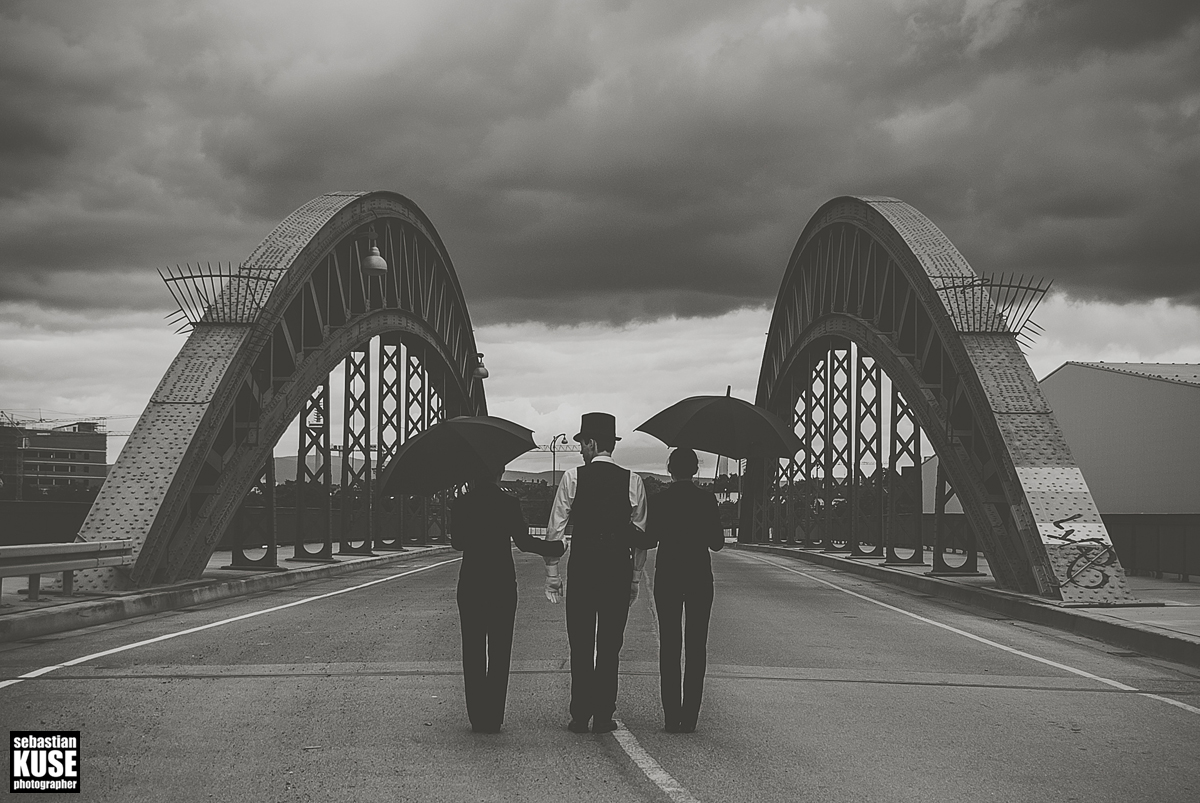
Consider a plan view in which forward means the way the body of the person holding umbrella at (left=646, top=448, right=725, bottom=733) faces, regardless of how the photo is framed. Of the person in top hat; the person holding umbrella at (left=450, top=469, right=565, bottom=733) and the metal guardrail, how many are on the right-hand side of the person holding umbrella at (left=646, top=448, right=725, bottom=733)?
0

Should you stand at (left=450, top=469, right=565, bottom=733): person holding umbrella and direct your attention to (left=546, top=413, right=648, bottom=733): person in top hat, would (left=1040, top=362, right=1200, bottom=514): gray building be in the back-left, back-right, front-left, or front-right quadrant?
front-left

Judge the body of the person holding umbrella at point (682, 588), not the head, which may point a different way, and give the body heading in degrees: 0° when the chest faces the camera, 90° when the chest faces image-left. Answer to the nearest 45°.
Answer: approximately 180°

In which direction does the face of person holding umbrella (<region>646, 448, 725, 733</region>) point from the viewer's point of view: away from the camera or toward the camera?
away from the camera

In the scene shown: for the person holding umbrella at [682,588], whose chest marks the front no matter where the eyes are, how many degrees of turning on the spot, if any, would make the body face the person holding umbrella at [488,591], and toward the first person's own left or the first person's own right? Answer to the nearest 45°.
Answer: approximately 90° to the first person's own left

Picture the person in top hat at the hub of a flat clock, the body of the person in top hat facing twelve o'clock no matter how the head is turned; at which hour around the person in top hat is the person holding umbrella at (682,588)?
The person holding umbrella is roughly at 2 o'clock from the person in top hat.

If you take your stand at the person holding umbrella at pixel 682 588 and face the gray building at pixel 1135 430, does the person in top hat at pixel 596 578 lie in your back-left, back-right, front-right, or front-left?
back-left

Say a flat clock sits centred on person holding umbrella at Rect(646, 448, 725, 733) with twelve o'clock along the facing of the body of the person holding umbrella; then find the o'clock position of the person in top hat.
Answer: The person in top hat is roughly at 8 o'clock from the person holding umbrella.

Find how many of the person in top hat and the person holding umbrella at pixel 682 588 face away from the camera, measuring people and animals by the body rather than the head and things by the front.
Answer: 2

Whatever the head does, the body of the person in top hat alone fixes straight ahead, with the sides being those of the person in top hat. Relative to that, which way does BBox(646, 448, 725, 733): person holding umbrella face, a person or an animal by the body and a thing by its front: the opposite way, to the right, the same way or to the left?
the same way

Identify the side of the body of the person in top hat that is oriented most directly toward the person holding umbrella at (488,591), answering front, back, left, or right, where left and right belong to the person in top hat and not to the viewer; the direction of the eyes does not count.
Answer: left

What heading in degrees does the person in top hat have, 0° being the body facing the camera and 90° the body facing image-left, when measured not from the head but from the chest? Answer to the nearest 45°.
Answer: approximately 180°
